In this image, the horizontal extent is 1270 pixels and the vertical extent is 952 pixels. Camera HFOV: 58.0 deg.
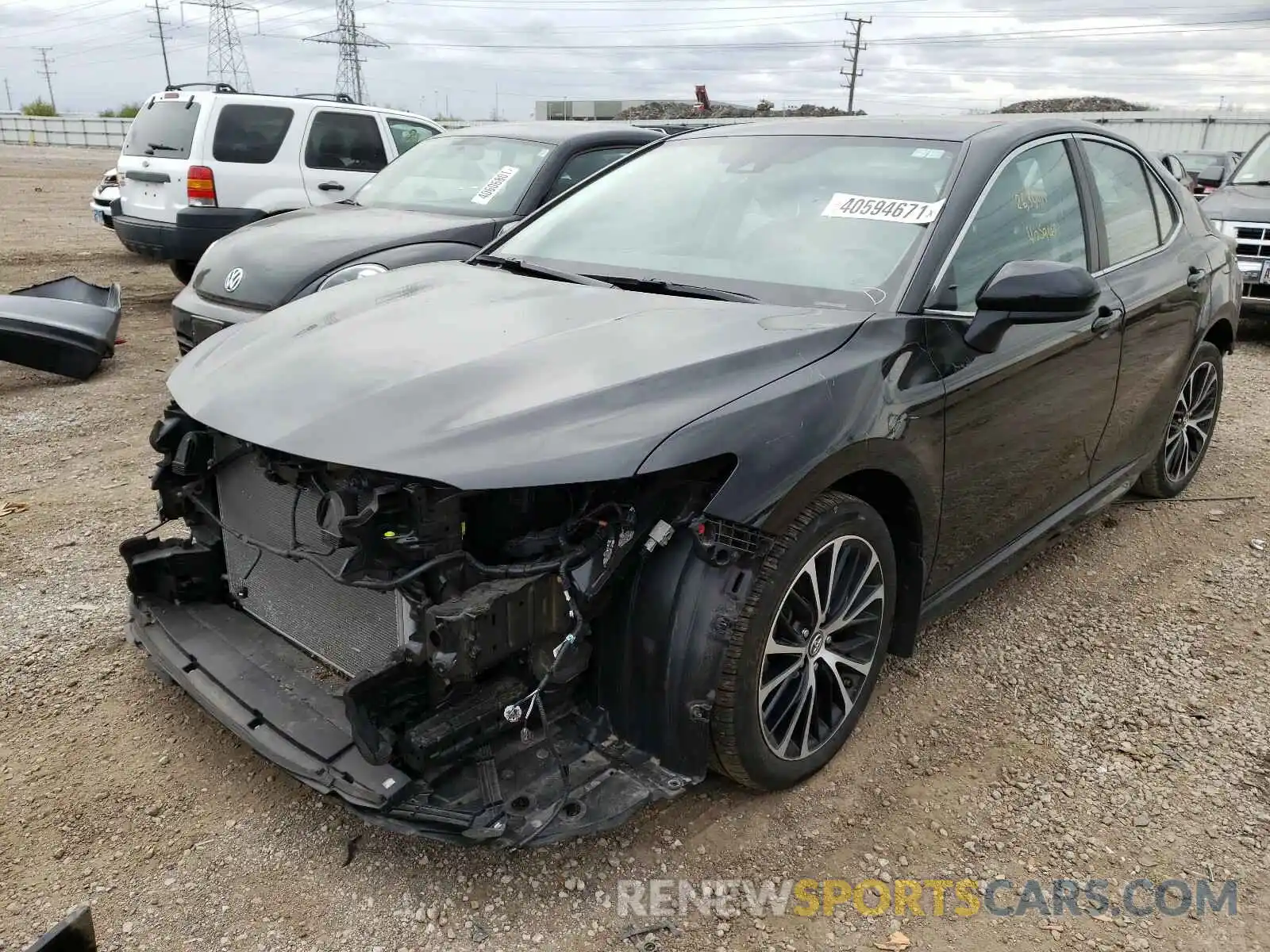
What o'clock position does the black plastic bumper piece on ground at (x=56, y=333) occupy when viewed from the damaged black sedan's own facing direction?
The black plastic bumper piece on ground is roughly at 3 o'clock from the damaged black sedan.

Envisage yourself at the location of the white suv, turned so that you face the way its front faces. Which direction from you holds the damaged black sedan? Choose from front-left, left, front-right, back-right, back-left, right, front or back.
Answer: back-right

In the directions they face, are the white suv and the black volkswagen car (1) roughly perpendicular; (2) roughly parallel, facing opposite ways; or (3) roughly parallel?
roughly parallel, facing opposite ways

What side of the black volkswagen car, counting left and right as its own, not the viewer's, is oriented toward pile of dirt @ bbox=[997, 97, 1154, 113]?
back

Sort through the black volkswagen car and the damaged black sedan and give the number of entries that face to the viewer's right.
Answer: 0

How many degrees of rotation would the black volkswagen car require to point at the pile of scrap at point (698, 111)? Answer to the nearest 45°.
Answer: approximately 135° to its right

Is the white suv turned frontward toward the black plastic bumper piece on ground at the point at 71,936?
no

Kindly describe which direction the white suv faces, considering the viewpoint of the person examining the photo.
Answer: facing away from the viewer and to the right of the viewer

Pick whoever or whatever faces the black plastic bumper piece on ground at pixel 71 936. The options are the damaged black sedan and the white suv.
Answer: the damaged black sedan

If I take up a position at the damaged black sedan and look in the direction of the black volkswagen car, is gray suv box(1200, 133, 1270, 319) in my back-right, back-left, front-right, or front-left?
front-right

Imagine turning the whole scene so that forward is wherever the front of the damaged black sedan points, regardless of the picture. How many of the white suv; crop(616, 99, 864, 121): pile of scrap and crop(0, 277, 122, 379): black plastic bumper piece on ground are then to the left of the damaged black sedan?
0

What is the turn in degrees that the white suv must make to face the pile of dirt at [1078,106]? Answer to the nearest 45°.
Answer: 0° — it already faces it

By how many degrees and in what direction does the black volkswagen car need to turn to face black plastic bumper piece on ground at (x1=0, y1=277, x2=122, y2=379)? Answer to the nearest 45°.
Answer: approximately 45° to its right

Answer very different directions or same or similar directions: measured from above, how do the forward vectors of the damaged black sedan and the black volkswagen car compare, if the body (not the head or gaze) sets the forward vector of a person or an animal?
same or similar directions

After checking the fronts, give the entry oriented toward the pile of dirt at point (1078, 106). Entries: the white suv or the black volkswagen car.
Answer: the white suv

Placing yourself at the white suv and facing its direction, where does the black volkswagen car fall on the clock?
The black volkswagen car is roughly at 4 o'clock from the white suv.

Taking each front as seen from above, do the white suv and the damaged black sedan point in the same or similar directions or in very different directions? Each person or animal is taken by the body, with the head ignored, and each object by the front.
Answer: very different directions

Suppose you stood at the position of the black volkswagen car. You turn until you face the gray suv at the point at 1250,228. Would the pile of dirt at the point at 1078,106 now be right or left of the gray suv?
left

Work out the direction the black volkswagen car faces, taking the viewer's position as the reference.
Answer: facing the viewer and to the left of the viewer

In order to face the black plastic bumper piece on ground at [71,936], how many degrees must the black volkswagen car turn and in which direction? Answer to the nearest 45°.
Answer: approximately 45° to its left

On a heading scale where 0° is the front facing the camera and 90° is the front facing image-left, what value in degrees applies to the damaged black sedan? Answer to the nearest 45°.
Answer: approximately 45°

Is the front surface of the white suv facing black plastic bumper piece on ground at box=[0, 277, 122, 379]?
no

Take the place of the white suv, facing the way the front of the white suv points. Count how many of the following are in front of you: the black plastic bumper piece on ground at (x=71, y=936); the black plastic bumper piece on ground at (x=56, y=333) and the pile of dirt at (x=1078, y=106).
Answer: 1

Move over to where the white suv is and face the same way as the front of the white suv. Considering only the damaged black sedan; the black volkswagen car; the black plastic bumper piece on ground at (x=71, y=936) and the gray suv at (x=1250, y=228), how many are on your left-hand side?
0
